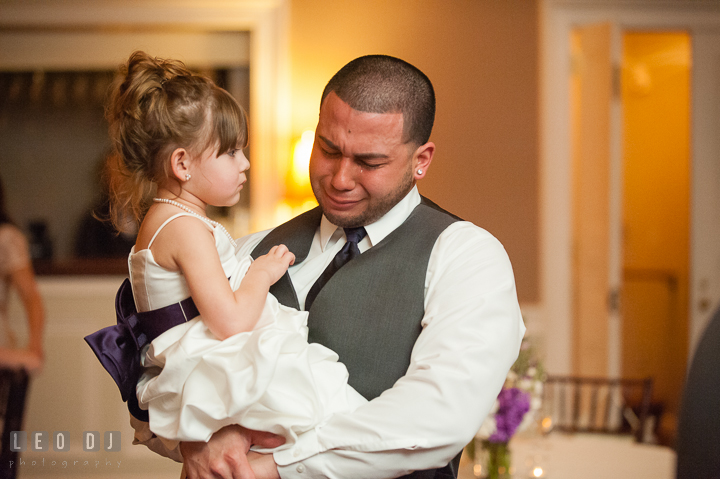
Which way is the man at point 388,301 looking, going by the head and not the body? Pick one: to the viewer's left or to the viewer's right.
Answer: to the viewer's left

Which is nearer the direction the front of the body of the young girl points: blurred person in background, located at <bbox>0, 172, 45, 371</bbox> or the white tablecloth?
the white tablecloth

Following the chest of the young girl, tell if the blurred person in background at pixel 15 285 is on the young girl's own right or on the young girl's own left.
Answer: on the young girl's own left

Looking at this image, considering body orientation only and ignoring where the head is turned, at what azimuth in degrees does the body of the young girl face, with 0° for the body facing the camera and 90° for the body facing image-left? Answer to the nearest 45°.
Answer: approximately 270°

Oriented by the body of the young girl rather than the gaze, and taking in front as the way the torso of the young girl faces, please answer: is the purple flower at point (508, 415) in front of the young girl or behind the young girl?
in front

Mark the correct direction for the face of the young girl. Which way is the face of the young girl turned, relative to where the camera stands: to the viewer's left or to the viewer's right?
to the viewer's right

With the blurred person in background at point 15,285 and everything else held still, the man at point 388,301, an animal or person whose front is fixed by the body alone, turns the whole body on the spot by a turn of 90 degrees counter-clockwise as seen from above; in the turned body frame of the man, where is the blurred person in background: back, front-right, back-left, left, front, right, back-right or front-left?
back

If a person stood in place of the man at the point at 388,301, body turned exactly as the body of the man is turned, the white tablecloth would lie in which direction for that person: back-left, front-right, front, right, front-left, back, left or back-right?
back

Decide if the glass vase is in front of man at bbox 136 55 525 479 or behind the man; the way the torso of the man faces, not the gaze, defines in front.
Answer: behind

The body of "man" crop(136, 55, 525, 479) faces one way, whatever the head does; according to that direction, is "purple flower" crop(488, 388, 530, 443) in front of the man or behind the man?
behind
